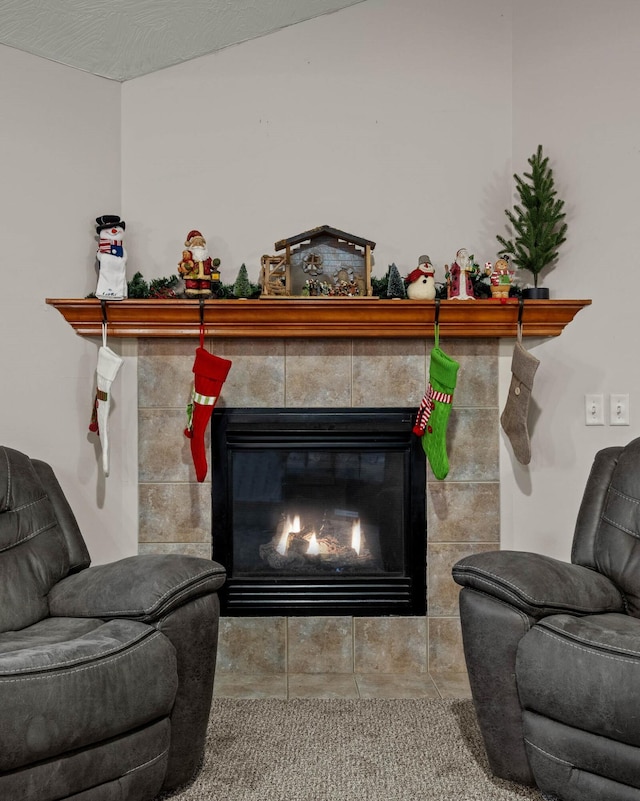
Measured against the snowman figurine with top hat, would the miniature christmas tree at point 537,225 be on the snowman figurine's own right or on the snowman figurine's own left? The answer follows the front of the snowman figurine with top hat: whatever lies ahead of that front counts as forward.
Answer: on the snowman figurine's own left

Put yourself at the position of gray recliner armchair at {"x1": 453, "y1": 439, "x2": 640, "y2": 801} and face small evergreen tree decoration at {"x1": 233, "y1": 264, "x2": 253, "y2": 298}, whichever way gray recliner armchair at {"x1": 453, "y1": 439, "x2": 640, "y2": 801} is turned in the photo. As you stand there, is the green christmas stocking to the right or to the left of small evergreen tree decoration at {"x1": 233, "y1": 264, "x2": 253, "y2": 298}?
right
